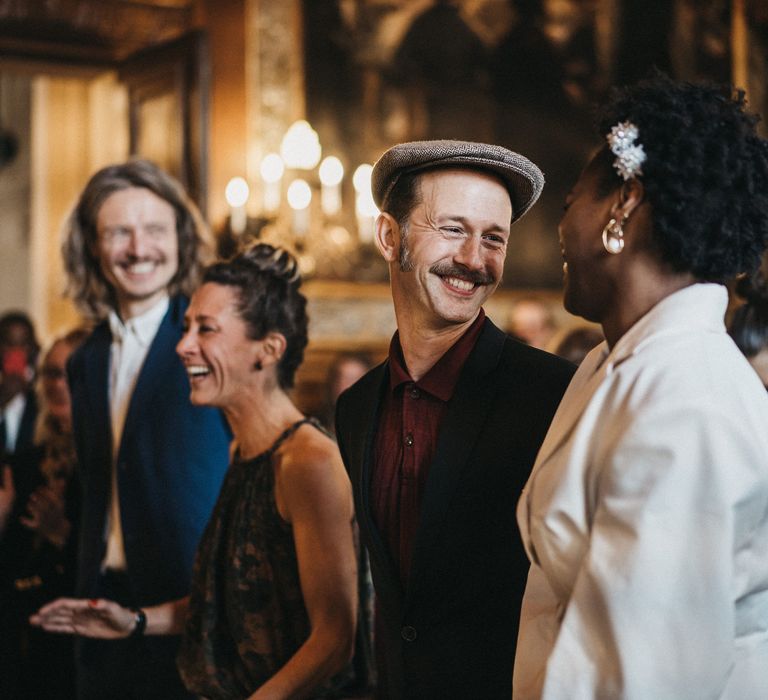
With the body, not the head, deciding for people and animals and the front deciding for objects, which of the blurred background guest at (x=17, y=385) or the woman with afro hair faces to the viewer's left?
the woman with afro hair

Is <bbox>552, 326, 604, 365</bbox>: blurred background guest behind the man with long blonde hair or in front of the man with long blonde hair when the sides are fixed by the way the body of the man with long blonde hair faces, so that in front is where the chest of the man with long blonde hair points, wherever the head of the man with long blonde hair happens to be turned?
behind

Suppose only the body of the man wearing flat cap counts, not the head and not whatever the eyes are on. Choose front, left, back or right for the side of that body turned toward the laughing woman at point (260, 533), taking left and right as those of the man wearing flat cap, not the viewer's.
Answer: right

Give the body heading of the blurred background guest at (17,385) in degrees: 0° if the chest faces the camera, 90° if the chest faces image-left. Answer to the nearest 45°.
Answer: approximately 0°

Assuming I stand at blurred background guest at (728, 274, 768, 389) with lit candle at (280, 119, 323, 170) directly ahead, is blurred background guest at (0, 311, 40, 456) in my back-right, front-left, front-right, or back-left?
front-left

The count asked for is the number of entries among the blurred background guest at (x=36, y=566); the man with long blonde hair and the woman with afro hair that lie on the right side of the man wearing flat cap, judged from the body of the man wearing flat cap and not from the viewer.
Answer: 2

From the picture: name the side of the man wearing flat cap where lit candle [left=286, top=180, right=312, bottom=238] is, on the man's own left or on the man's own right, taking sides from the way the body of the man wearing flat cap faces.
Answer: on the man's own right

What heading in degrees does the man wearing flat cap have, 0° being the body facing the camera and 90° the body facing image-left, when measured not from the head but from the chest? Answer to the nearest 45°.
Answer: approximately 45°

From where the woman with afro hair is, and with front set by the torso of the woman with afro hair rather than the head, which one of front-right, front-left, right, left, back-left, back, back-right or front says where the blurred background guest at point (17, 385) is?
front-right

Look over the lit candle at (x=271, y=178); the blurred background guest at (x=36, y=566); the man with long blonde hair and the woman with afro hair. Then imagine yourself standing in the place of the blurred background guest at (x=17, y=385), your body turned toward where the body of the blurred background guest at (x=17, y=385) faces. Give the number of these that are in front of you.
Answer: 3

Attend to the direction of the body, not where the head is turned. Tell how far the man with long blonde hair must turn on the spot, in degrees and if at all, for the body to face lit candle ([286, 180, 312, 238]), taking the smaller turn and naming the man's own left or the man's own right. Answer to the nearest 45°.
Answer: approximately 135° to the man's own right

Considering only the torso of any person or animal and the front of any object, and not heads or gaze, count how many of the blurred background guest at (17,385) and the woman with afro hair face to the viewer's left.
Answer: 1

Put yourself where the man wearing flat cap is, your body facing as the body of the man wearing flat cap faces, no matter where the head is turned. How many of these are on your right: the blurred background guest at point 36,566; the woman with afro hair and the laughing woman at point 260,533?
2

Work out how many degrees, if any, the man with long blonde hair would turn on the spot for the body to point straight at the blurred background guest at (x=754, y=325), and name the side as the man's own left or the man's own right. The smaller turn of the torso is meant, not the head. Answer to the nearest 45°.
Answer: approximately 135° to the man's own left

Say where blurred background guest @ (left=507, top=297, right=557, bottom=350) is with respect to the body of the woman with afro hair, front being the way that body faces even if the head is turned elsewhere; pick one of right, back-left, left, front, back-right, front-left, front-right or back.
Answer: right

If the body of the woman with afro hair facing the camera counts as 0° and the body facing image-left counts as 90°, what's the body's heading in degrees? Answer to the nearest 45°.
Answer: approximately 90°

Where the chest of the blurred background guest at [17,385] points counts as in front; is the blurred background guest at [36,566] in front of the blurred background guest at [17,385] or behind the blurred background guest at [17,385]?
in front

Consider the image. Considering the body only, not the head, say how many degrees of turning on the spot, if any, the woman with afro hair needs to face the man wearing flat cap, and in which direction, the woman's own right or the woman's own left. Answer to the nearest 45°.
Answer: approximately 45° to the woman's own right

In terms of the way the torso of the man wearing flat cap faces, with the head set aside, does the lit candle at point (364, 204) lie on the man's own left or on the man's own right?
on the man's own right

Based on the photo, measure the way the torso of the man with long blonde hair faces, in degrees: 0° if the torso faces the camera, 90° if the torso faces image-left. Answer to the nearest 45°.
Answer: approximately 45°

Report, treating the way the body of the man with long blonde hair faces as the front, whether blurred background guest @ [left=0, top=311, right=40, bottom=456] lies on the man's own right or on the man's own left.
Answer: on the man's own right
